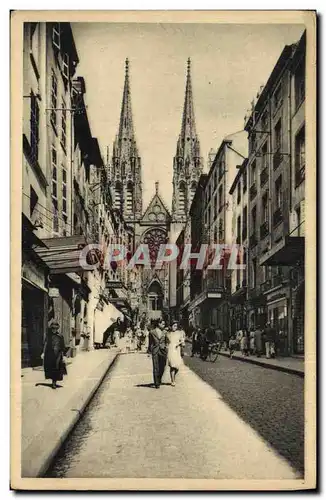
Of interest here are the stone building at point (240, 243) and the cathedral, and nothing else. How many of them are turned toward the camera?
1

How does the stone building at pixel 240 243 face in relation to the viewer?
to the viewer's left

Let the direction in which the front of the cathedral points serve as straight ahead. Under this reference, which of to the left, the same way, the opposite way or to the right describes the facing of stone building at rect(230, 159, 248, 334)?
to the right
